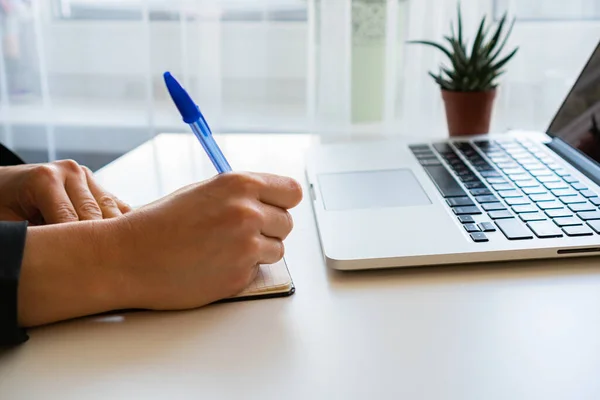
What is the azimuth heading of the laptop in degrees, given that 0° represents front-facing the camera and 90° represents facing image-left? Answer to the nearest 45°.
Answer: approximately 90°
